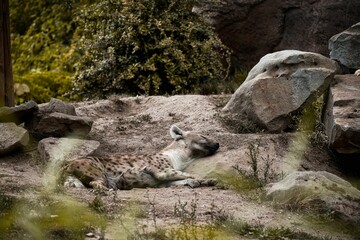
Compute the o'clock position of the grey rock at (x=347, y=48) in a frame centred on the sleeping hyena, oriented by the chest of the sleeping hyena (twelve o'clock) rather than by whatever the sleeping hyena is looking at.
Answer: The grey rock is roughly at 11 o'clock from the sleeping hyena.

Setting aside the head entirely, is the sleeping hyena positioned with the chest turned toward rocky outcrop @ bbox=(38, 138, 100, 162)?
no

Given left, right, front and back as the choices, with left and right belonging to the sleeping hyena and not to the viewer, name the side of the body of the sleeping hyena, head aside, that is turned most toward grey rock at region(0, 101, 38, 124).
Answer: back

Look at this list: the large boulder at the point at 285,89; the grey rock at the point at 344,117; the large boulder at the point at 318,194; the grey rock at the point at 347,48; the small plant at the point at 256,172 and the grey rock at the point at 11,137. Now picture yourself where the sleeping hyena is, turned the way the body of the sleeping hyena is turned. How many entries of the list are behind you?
1

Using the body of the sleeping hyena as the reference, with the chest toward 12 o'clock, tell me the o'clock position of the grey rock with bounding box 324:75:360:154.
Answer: The grey rock is roughly at 12 o'clock from the sleeping hyena.

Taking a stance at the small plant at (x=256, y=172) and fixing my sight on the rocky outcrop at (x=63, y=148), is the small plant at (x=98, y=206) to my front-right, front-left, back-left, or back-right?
front-left

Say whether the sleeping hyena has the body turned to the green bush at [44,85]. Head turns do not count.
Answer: no

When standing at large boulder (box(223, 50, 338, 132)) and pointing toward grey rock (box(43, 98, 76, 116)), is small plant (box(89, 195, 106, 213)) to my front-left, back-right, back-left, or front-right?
front-left

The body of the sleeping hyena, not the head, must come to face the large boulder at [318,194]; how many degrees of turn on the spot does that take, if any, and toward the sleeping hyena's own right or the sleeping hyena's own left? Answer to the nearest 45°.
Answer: approximately 45° to the sleeping hyena's own right

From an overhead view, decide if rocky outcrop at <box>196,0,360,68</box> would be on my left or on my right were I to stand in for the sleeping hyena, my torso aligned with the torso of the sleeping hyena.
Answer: on my left

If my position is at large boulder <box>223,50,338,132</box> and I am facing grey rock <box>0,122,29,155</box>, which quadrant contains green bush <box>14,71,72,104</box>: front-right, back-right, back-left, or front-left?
front-right

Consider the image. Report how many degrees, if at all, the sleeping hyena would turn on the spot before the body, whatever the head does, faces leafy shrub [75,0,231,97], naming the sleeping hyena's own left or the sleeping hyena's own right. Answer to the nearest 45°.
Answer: approximately 90° to the sleeping hyena's own left

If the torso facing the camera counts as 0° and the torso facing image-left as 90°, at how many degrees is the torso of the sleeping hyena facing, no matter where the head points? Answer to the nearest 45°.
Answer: approximately 270°

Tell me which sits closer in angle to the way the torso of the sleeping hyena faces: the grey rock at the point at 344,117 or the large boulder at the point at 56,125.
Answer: the grey rock

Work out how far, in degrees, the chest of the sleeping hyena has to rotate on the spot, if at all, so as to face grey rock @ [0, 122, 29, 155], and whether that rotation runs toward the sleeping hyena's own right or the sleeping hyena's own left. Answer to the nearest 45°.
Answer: approximately 180°

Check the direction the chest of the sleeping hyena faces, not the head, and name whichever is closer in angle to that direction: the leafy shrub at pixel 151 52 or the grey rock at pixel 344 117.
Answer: the grey rock
